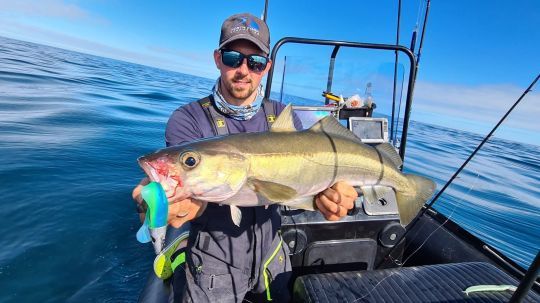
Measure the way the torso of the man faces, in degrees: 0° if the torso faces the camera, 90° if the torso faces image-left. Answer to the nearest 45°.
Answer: approximately 0°
